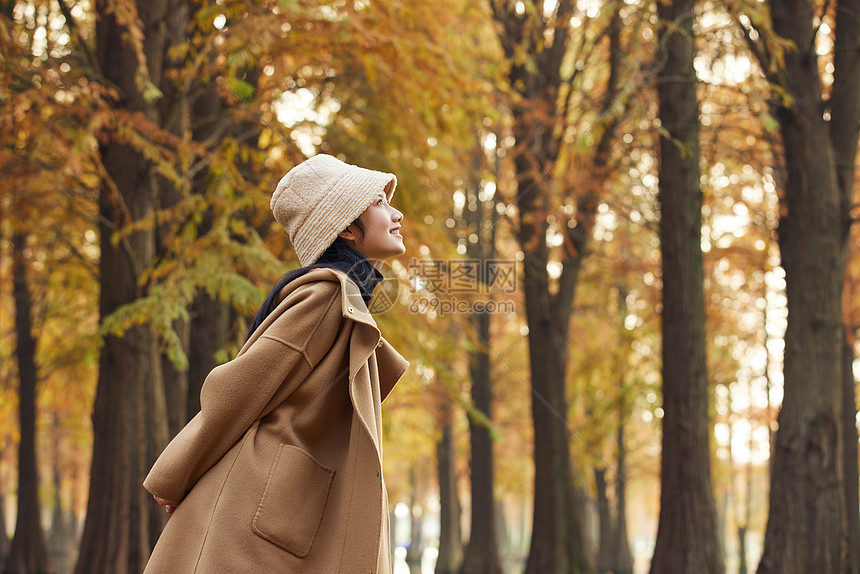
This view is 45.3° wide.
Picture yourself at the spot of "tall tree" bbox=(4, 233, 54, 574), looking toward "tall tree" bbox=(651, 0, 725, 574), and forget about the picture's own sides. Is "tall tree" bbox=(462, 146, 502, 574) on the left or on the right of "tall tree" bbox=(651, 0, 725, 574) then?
left

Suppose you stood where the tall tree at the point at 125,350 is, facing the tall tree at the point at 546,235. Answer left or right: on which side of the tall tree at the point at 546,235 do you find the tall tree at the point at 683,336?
right

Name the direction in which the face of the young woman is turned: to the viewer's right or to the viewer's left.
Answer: to the viewer's right

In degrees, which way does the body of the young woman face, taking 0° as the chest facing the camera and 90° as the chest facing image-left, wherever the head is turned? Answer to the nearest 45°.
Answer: approximately 270°

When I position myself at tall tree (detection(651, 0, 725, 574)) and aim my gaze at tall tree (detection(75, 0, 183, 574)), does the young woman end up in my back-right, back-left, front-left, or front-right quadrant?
front-left

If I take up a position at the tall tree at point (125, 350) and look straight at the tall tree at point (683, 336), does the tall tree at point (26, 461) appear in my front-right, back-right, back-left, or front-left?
back-left
